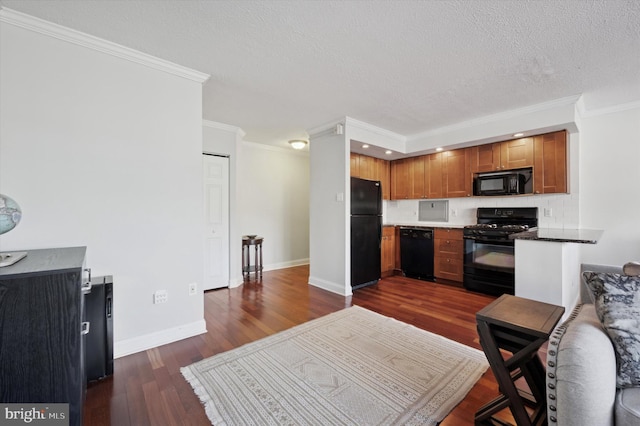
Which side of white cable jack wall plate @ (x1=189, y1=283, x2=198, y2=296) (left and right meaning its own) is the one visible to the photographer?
front

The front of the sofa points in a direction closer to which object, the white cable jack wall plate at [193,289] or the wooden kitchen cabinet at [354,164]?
the white cable jack wall plate

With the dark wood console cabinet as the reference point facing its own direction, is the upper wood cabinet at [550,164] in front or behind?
in front

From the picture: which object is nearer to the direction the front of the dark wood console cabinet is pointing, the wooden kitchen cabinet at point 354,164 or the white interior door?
the wooden kitchen cabinet

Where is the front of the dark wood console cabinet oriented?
to the viewer's right

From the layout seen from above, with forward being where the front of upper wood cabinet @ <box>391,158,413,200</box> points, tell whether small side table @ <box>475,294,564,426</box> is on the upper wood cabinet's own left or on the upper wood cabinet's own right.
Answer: on the upper wood cabinet's own left

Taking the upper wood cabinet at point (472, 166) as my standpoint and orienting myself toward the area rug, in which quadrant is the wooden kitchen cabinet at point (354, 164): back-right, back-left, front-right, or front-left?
front-right
